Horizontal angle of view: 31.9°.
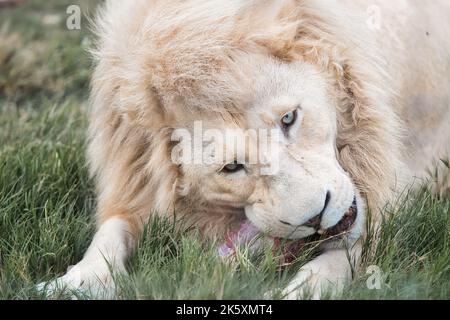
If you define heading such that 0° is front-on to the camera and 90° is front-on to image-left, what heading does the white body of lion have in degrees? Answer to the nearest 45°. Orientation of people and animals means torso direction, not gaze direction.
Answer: approximately 45°
